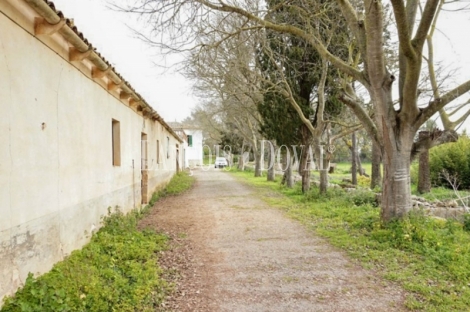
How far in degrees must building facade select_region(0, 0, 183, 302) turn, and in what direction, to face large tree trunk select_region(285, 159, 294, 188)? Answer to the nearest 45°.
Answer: approximately 45° to its left

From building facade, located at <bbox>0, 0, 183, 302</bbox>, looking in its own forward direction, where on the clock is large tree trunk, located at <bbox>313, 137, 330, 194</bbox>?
The large tree trunk is roughly at 11 o'clock from the building facade.

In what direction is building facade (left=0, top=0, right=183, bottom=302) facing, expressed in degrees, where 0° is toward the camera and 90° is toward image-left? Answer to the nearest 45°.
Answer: approximately 270°

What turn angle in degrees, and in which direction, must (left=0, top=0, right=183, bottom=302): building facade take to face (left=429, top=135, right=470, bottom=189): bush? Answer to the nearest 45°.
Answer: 0° — it already faces it
